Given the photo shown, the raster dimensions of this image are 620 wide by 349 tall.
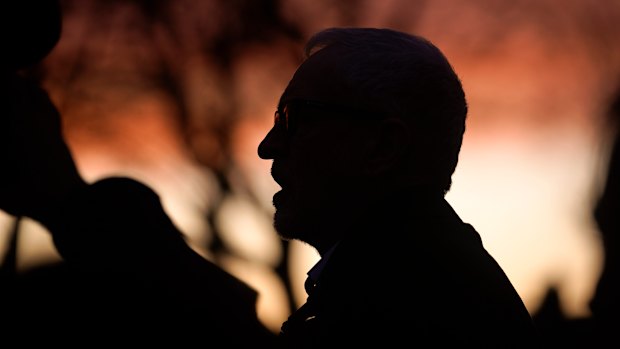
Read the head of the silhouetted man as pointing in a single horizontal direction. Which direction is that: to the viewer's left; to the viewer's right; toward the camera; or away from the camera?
to the viewer's left

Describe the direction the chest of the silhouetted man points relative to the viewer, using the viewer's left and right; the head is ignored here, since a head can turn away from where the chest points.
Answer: facing to the left of the viewer
